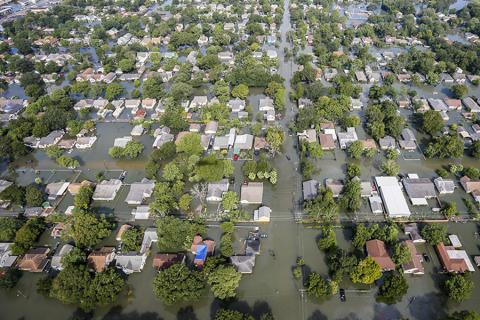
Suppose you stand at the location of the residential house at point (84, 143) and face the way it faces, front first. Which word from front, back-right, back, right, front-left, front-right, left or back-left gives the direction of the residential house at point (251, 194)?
front-left

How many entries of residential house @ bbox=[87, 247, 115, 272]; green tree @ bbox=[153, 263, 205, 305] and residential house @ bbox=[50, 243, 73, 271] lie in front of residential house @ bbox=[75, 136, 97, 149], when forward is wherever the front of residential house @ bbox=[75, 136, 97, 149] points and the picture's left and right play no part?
3

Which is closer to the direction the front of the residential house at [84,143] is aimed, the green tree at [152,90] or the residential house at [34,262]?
the residential house

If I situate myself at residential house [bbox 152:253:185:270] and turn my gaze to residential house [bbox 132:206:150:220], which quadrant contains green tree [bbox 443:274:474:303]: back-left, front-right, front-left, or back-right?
back-right

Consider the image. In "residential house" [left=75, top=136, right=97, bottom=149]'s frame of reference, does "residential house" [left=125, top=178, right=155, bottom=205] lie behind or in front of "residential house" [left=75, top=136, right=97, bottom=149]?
in front

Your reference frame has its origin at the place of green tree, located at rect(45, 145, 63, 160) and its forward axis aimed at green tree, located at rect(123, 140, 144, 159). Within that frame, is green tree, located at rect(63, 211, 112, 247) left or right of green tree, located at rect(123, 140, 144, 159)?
right

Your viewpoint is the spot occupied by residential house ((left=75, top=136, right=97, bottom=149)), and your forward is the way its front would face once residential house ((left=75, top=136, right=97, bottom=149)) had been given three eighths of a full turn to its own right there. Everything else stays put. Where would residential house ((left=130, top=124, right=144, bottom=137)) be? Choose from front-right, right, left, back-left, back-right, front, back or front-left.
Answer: back-right

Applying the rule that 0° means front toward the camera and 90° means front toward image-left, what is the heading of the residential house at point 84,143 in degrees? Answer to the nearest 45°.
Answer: approximately 0°

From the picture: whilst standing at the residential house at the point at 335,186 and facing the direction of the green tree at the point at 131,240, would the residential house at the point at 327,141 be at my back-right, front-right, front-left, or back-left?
back-right
